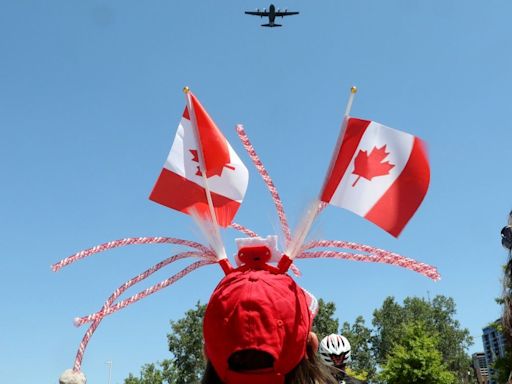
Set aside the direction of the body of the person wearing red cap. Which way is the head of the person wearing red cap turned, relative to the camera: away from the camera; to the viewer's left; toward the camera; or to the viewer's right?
away from the camera

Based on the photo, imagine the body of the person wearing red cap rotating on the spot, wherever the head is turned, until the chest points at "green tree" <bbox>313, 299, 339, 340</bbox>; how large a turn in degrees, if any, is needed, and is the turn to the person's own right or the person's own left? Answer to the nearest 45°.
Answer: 0° — they already face it

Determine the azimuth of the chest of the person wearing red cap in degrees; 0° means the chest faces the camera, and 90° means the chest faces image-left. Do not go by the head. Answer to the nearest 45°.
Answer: approximately 180°
